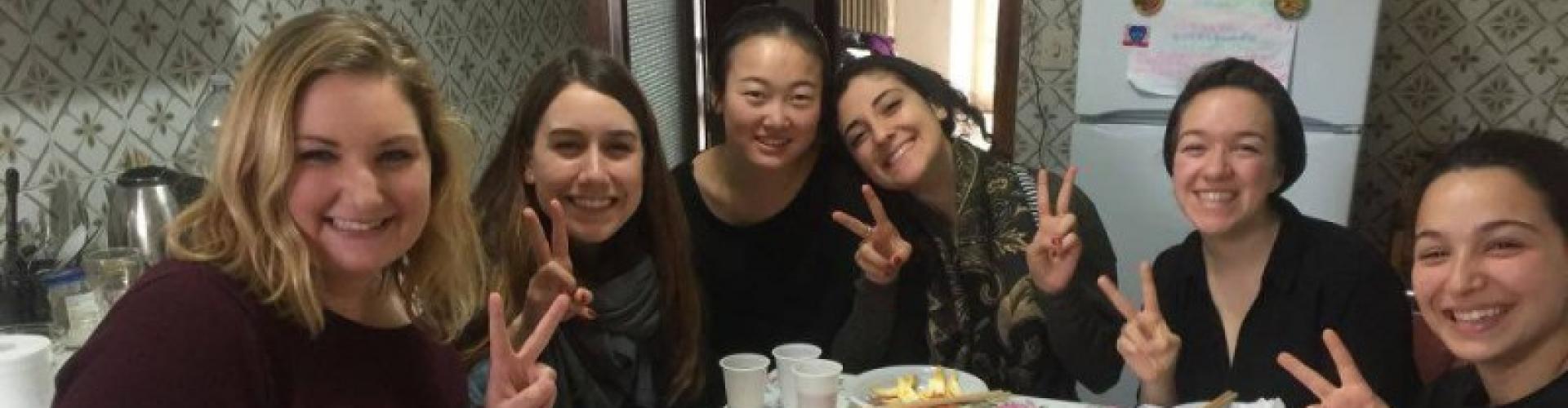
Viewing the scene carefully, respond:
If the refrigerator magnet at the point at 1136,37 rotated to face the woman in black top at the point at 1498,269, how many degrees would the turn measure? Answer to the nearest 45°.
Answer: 0° — it already faces them

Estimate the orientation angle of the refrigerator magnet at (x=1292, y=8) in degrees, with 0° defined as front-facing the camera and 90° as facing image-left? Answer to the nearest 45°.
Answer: approximately 0°

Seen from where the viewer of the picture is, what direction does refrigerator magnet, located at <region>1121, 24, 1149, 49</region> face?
facing the viewer

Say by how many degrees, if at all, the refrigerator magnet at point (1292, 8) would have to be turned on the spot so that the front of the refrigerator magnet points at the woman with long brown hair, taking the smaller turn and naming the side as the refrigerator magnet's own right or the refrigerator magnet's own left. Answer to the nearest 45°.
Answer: approximately 45° to the refrigerator magnet's own right

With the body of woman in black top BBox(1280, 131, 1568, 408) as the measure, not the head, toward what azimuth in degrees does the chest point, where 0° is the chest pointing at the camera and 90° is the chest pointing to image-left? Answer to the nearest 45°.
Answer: approximately 45°

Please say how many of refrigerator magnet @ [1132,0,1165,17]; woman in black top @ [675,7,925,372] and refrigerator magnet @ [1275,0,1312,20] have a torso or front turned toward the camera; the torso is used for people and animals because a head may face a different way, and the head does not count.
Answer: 3

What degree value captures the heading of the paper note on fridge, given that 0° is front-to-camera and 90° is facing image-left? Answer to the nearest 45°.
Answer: approximately 0°

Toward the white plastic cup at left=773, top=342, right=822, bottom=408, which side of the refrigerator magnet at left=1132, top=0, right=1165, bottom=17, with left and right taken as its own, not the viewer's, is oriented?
front

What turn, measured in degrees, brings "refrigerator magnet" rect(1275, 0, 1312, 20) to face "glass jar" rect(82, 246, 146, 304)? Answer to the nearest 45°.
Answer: approximately 45° to its right

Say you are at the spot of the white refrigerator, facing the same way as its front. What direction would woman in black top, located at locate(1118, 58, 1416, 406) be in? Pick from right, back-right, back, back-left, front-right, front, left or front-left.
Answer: front

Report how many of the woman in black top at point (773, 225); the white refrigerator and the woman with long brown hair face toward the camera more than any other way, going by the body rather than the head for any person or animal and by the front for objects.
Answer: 3

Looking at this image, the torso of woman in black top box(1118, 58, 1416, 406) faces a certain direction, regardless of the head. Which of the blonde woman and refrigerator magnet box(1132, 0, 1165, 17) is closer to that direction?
the blonde woman

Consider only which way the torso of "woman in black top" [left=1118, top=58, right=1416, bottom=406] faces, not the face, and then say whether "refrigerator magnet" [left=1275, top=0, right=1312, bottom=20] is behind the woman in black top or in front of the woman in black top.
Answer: behind
